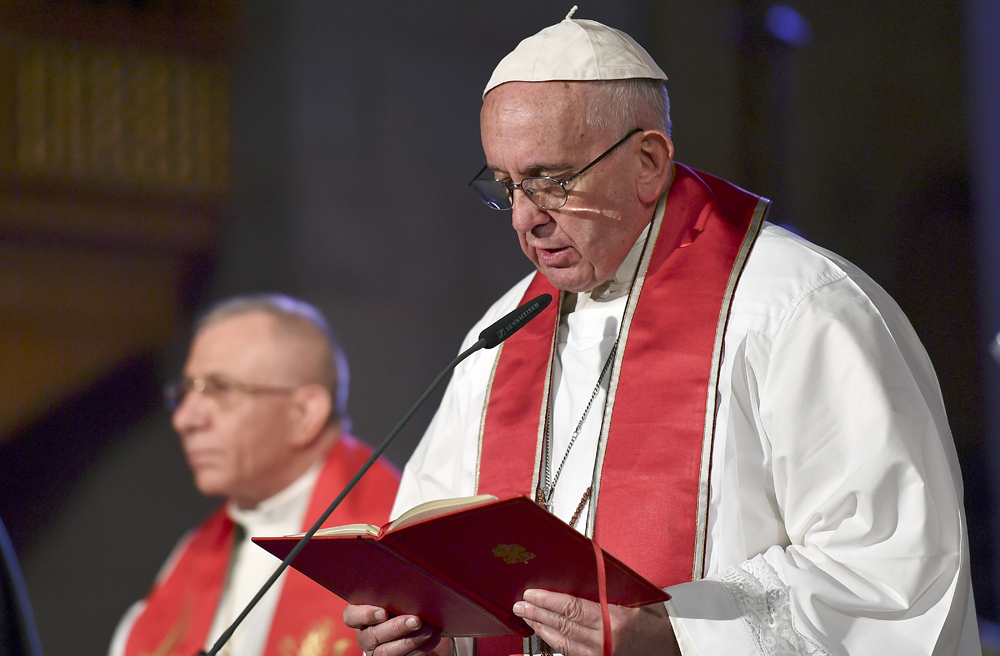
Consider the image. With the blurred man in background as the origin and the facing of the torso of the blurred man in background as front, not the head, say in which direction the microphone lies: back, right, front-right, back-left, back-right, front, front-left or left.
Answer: front-left

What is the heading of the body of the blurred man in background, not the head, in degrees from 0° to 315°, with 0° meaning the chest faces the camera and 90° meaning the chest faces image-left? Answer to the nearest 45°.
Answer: approximately 45°
